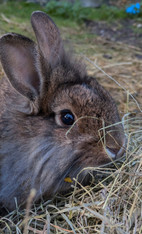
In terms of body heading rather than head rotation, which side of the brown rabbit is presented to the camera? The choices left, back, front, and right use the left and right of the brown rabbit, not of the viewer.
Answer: right

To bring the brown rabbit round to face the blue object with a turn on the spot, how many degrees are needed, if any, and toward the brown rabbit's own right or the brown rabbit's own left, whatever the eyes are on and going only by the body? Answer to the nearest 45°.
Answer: approximately 45° to the brown rabbit's own left
